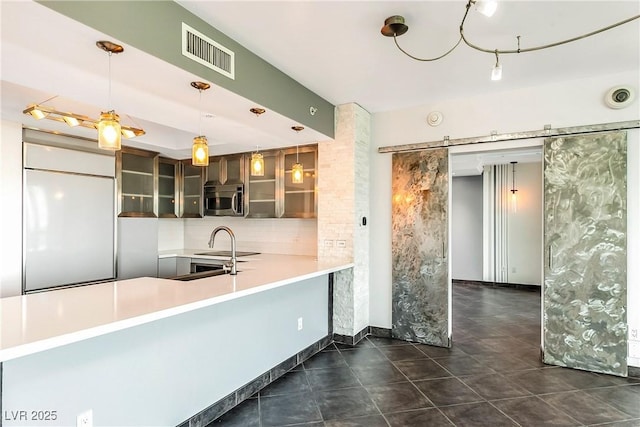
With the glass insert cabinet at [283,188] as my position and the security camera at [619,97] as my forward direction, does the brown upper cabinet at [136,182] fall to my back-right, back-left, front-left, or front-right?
back-right

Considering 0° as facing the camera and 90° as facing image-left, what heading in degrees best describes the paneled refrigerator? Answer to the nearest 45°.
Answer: approximately 315°

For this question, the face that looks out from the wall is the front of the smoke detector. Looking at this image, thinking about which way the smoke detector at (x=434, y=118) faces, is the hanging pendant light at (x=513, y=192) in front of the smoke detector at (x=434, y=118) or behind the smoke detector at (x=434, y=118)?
behind

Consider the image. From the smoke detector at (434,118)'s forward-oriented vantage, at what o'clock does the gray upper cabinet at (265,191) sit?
The gray upper cabinet is roughly at 3 o'clock from the smoke detector.

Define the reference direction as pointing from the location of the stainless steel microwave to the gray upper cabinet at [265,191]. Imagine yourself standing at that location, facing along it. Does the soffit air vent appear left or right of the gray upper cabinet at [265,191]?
right

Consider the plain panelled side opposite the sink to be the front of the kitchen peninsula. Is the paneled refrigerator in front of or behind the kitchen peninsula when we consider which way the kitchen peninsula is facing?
behind

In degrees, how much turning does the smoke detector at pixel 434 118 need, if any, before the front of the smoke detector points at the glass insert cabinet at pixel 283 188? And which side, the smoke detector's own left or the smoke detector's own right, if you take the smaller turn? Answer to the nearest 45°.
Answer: approximately 90° to the smoke detector's own right
